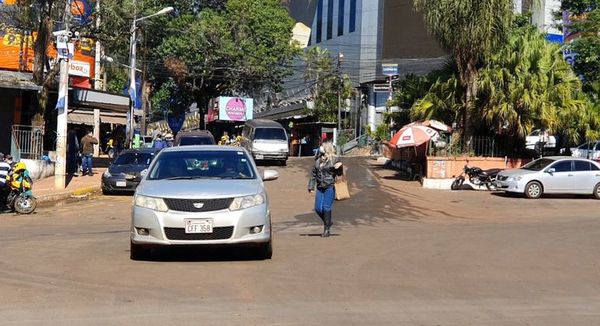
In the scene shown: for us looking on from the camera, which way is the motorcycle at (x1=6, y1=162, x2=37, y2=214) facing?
facing the viewer and to the right of the viewer

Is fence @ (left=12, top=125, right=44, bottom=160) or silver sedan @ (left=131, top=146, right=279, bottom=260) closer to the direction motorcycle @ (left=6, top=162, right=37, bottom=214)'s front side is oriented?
the silver sedan

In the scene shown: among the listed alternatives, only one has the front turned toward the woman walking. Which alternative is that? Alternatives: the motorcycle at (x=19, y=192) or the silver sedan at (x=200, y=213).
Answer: the motorcycle

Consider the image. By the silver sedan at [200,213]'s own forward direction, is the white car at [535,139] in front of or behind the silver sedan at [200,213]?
behind

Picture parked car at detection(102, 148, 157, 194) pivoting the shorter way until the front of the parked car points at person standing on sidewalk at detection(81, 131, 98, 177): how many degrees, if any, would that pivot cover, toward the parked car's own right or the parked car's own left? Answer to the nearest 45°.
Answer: approximately 135° to the parked car's own right

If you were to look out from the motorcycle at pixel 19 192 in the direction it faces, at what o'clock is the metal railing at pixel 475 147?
The metal railing is roughly at 10 o'clock from the motorcycle.

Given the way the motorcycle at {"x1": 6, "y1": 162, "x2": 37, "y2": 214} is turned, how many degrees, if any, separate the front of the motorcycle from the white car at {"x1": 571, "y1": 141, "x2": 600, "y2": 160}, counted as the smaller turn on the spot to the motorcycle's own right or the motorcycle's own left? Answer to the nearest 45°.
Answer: approximately 45° to the motorcycle's own left

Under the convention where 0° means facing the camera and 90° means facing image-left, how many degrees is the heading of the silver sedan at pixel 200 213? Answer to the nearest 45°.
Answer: approximately 0°

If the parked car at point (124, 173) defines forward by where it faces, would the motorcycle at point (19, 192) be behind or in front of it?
in front
